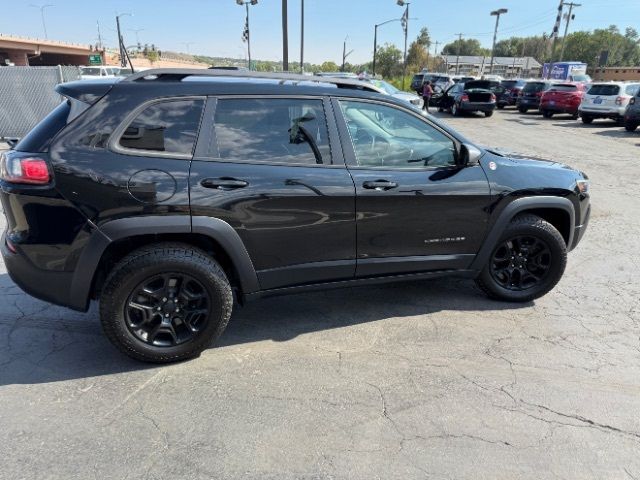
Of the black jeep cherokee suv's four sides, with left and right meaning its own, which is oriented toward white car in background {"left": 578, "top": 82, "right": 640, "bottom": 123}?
front

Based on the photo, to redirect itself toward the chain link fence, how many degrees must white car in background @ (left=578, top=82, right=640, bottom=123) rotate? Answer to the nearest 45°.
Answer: approximately 180°

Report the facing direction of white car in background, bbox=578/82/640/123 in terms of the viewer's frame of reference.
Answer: facing away from the viewer and to the right of the viewer

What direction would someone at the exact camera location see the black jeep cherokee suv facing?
facing away from the viewer and to the right of the viewer

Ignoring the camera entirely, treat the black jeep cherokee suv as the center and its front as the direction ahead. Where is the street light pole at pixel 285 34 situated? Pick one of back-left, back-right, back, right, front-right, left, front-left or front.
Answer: front-left

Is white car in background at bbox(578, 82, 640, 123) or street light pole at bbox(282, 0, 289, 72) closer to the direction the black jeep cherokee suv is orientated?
the white car in background

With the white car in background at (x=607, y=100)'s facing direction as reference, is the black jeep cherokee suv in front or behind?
behind

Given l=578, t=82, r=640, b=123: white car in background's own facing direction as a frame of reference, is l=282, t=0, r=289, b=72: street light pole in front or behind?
behind

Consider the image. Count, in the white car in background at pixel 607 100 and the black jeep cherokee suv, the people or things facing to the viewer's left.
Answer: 0
